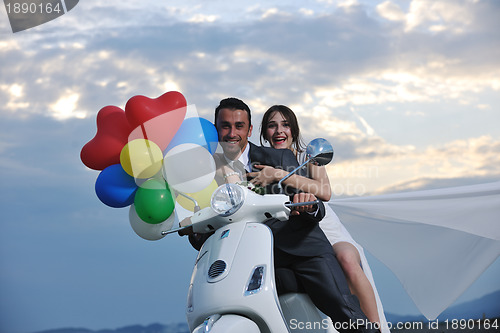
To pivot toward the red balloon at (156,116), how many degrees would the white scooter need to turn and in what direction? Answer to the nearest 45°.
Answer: approximately 90° to its right

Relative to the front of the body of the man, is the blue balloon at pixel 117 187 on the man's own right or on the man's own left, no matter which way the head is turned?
on the man's own right

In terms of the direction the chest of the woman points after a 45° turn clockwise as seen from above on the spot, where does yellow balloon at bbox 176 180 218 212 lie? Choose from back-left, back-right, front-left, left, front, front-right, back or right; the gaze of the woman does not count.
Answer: front

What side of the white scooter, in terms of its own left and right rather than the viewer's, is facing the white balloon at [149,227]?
right

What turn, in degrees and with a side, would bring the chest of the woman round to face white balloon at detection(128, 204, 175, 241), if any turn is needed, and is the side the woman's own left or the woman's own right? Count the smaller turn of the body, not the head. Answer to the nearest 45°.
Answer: approximately 45° to the woman's own right

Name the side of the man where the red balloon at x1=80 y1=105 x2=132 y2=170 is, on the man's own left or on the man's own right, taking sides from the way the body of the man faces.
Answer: on the man's own right

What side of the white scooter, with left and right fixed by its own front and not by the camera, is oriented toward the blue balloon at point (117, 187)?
right

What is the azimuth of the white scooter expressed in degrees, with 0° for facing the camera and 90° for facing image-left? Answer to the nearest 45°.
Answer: approximately 45°

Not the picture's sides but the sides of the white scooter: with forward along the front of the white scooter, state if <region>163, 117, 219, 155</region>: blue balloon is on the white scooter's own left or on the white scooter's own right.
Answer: on the white scooter's own right

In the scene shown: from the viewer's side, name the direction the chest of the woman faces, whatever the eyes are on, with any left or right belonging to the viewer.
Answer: facing the viewer and to the left of the viewer
